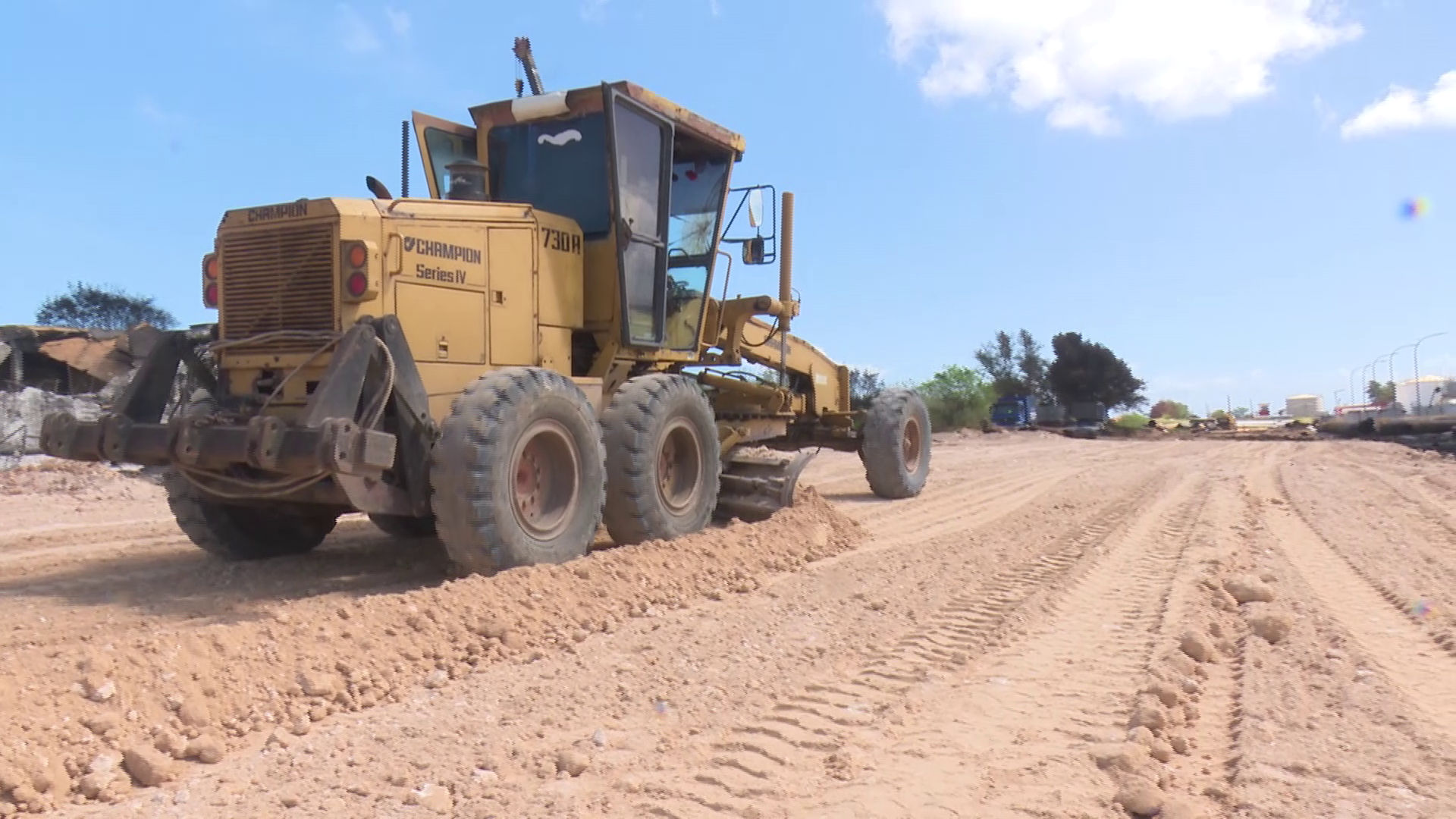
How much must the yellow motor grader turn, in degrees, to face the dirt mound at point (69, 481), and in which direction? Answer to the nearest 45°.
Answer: approximately 90° to its left

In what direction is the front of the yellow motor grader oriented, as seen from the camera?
facing away from the viewer and to the right of the viewer

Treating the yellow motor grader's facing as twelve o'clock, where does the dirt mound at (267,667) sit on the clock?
The dirt mound is roughly at 5 o'clock from the yellow motor grader.

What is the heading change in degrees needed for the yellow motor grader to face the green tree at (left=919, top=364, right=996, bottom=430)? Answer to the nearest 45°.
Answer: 0° — it already faces it

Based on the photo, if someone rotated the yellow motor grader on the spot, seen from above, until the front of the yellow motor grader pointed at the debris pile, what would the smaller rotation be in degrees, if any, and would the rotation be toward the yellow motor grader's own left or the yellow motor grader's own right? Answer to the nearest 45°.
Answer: approximately 90° to the yellow motor grader's own left

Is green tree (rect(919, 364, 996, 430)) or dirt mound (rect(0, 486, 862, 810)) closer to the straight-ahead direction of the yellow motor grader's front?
the green tree

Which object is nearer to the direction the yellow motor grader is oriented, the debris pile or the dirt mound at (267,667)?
the debris pile
